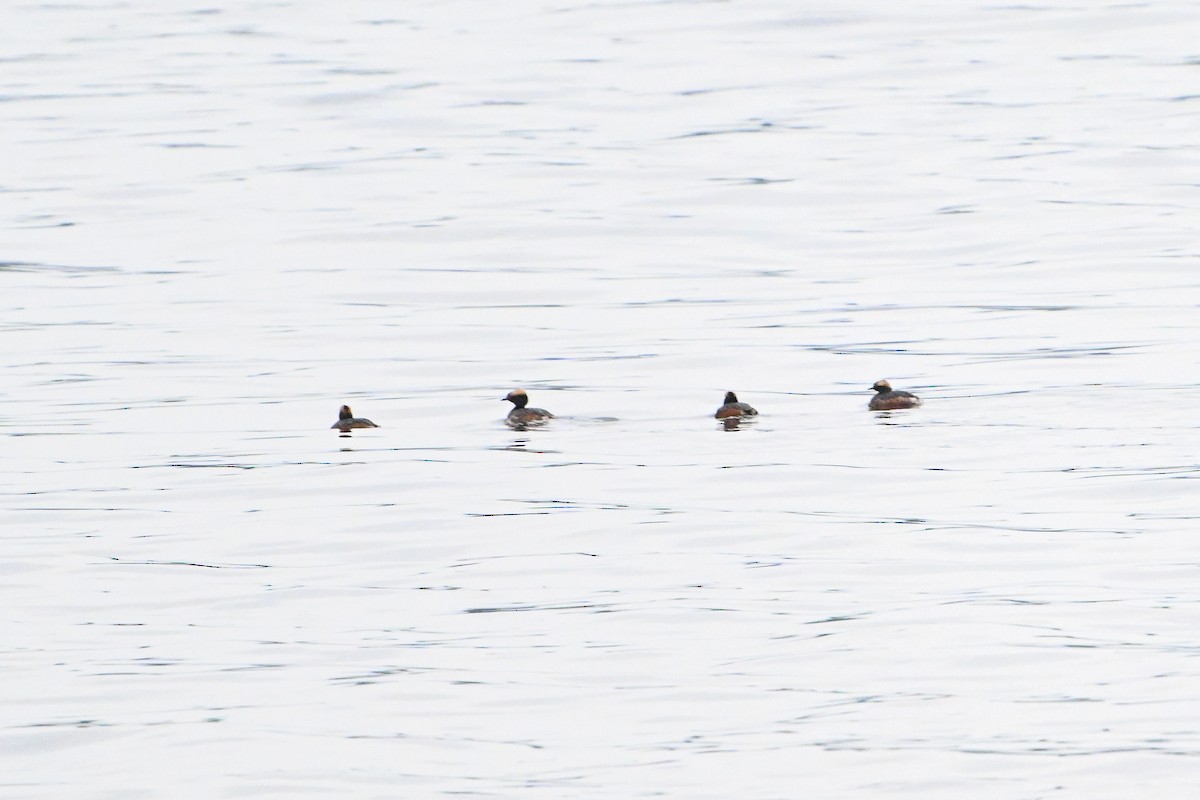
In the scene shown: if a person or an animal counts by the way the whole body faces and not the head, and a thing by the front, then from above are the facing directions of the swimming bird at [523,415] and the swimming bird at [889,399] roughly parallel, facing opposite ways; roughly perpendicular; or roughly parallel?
roughly parallel

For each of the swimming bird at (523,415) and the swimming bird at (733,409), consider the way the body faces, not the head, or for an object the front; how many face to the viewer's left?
2

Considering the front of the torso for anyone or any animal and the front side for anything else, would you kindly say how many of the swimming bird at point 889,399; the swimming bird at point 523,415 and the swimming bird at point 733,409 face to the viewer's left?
3

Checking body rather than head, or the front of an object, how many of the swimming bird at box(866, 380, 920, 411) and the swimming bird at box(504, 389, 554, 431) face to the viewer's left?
2

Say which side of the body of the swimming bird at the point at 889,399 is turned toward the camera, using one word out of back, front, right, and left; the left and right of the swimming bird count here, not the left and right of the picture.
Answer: left

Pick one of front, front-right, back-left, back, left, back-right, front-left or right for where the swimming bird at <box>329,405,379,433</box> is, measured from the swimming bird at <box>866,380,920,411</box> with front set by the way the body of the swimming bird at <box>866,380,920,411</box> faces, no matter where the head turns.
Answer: front

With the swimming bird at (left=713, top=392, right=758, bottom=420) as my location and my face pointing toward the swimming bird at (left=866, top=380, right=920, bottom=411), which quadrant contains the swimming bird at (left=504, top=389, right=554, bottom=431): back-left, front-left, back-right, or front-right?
back-left

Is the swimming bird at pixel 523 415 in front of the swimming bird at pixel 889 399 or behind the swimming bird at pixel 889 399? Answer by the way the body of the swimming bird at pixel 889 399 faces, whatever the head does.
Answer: in front

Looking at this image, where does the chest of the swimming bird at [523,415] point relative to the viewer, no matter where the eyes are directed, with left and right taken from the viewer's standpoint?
facing to the left of the viewer

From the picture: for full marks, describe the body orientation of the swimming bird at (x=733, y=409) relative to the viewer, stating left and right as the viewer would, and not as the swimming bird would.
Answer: facing to the left of the viewer

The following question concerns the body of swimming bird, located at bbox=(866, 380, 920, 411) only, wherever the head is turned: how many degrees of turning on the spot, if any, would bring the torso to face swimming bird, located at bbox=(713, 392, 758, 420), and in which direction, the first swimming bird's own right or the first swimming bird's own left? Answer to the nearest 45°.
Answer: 0° — it already faces it

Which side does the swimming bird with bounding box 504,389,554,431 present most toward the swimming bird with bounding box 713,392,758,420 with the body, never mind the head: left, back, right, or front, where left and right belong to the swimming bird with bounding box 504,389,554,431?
back

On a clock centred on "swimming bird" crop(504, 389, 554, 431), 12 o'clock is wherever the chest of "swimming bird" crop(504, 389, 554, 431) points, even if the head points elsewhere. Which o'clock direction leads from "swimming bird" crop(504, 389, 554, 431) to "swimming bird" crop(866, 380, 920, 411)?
"swimming bird" crop(866, 380, 920, 411) is roughly at 6 o'clock from "swimming bird" crop(504, 389, 554, 431).
